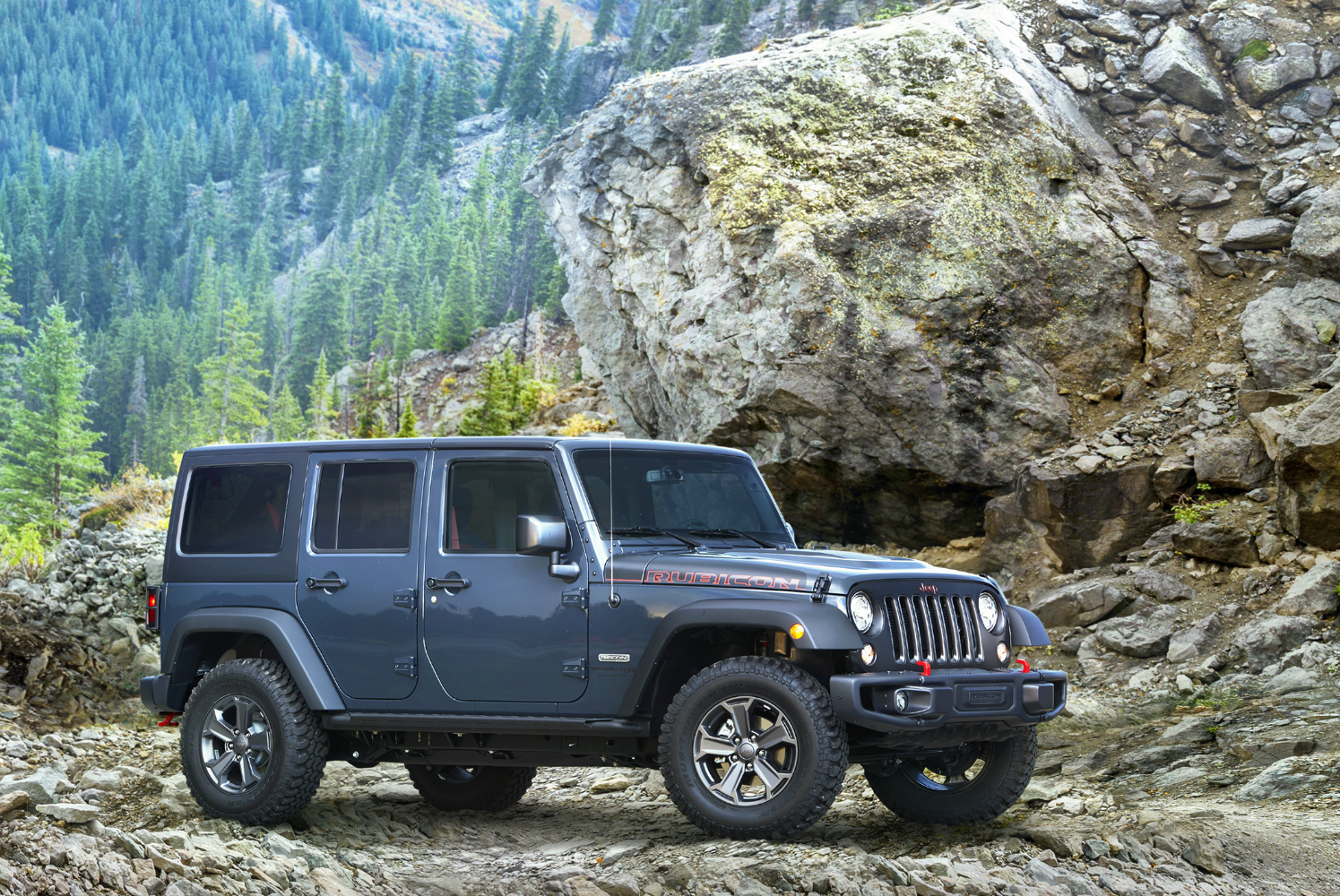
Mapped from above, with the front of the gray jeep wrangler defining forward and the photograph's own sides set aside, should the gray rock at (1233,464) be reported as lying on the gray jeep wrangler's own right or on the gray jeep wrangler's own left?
on the gray jeep wrangler's own left

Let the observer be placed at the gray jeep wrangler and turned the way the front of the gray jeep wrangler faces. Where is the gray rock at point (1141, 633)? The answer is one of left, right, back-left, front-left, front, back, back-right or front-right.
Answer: left

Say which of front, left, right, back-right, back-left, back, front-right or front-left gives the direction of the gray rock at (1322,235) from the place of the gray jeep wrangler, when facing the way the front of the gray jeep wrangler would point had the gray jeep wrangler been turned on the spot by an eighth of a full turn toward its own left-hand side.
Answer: front-left

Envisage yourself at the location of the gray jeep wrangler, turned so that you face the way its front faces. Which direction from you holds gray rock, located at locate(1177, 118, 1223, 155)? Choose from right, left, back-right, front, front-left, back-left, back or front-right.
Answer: left

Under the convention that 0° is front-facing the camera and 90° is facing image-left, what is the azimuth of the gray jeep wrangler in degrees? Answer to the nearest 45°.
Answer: approximately 315°

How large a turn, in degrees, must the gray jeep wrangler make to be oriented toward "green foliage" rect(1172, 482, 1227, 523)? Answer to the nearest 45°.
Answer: approximately 90° to its left

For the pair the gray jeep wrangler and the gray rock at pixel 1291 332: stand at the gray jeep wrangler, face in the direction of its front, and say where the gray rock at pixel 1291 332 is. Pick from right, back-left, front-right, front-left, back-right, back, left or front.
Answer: left

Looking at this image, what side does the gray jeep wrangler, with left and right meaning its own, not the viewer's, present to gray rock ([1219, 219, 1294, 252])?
left

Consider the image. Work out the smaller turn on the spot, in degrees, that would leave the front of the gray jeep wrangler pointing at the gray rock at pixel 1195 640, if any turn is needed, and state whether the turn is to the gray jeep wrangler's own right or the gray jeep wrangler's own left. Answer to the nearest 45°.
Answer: approximately 90° to the gray jeep wrangler's own left

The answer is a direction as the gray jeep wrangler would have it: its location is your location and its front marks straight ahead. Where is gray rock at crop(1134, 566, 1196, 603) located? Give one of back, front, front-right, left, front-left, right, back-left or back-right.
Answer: left
